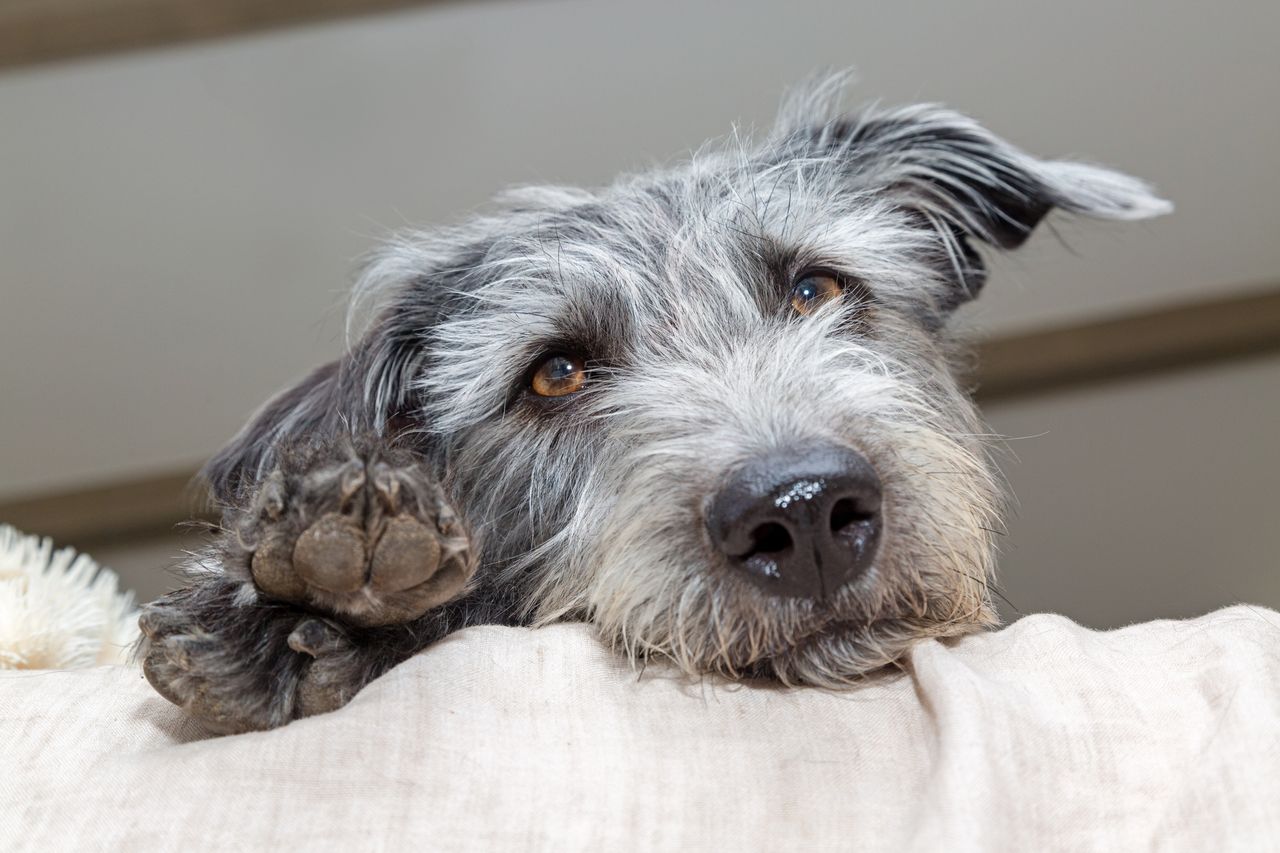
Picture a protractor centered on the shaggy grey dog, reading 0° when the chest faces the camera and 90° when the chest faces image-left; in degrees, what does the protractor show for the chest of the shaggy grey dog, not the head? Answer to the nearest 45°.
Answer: approximately 0°

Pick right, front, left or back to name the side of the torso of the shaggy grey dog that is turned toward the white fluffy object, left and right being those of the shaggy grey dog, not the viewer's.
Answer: right
